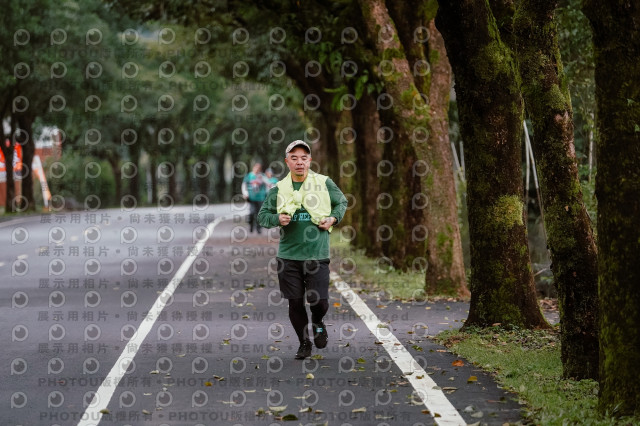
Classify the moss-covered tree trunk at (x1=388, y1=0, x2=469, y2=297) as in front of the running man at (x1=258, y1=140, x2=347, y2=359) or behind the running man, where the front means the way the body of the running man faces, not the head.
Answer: behind

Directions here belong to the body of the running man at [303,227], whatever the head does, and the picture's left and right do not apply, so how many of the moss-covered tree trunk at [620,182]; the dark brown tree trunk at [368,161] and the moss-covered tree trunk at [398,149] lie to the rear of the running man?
2

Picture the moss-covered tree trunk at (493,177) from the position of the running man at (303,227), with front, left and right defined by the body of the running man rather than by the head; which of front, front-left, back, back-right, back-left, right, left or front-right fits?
back-left

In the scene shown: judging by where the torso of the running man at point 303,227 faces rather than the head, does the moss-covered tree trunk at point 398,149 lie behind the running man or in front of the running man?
behind

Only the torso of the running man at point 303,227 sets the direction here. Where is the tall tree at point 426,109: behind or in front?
behind

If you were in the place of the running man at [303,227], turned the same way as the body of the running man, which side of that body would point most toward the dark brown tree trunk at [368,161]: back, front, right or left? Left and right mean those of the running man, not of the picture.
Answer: back

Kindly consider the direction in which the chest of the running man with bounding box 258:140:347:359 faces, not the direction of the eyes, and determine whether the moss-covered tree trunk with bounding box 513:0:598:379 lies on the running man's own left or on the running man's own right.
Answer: on the running man's own left

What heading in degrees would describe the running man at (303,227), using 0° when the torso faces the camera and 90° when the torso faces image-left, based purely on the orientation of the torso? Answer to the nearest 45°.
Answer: approximately 0°
